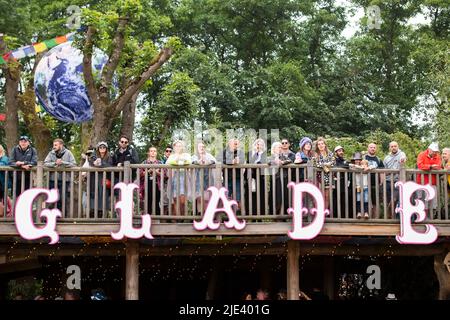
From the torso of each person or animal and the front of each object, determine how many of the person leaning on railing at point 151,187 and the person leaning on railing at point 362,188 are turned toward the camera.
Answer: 2

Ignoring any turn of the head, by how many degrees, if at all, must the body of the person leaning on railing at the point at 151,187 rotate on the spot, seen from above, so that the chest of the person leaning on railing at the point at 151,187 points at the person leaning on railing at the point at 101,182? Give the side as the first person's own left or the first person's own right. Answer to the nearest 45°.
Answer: approximately 90° to the first person's own right

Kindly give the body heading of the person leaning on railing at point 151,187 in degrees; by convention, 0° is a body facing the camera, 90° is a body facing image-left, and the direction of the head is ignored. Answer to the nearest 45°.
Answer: approximately 0°

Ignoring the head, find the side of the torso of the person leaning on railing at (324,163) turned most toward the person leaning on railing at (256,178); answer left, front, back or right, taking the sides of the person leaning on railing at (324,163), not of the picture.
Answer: right

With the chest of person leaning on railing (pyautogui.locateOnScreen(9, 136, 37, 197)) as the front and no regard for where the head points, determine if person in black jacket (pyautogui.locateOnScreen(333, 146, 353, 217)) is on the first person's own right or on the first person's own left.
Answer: on the first person's own left

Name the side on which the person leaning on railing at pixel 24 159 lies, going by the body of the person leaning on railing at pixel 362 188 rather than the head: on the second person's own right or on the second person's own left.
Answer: on the second person's own right

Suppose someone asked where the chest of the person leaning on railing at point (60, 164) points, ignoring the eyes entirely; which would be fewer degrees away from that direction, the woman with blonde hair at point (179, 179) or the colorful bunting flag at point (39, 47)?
the woman with blonde hair

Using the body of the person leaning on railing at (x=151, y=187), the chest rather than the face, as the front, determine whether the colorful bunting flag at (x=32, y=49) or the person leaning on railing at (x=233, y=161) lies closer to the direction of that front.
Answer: the person leaning on railing
